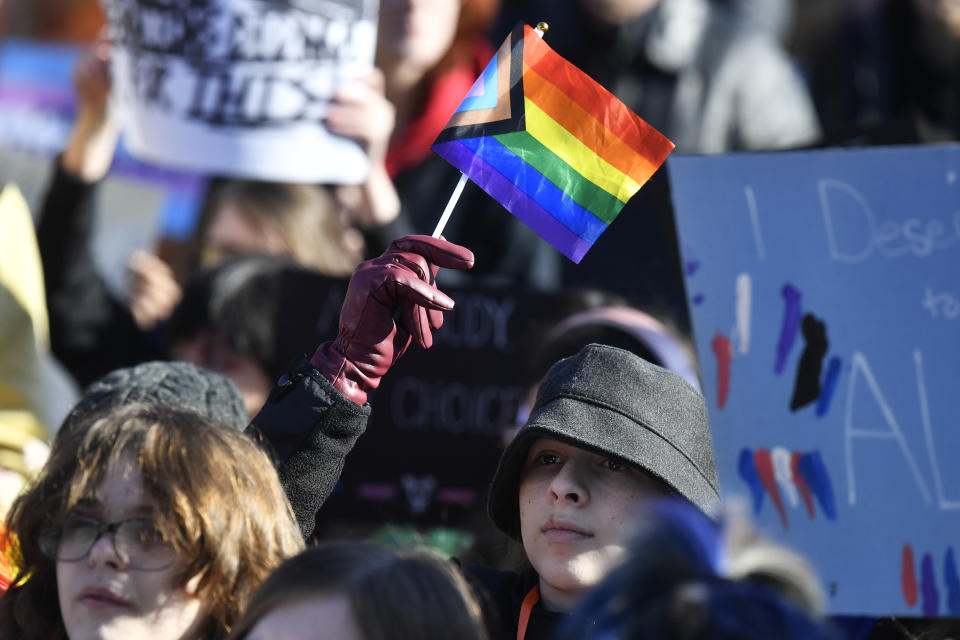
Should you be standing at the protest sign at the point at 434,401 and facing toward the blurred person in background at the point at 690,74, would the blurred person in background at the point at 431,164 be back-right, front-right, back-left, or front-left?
front-left

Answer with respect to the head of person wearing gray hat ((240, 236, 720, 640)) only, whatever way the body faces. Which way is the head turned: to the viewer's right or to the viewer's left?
to the viewer's left

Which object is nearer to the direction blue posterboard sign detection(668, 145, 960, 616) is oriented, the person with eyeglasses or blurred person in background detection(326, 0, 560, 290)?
the person with eyeglasses

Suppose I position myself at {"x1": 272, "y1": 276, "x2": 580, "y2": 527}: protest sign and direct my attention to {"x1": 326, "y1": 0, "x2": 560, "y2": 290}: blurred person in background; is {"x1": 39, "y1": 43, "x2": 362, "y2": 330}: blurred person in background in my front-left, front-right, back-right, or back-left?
front-left

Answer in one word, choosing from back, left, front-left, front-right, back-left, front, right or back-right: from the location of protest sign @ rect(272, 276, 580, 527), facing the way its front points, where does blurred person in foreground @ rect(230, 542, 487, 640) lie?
front

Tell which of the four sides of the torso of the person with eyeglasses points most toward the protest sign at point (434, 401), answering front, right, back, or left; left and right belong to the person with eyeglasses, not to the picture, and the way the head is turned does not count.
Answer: back

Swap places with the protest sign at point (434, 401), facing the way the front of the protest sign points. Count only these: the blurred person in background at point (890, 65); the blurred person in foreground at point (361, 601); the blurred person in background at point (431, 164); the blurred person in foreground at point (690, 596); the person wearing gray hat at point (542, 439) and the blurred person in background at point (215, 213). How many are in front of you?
3

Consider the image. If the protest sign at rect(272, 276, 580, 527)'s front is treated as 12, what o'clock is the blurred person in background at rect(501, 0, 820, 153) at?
The blurred person in background is roughly at 7 o'clock from the protest sign.

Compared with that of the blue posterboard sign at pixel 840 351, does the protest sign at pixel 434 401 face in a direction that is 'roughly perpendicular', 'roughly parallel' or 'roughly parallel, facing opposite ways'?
roughly parallel

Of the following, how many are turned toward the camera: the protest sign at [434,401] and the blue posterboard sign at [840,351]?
2

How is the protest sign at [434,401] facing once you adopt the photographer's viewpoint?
facing the viewer

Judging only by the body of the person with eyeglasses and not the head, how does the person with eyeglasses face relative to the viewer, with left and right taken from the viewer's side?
facing the viewer and to the left of the viewer

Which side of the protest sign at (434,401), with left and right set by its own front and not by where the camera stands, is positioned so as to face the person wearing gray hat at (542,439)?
front
